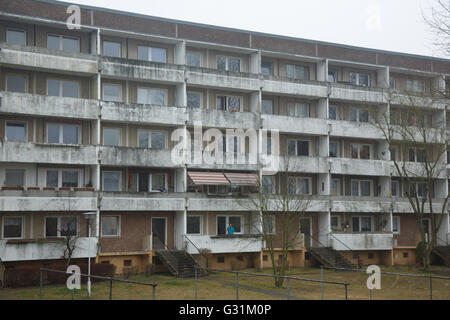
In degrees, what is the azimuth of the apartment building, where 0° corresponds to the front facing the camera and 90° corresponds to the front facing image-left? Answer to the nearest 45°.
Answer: approximately 315°
